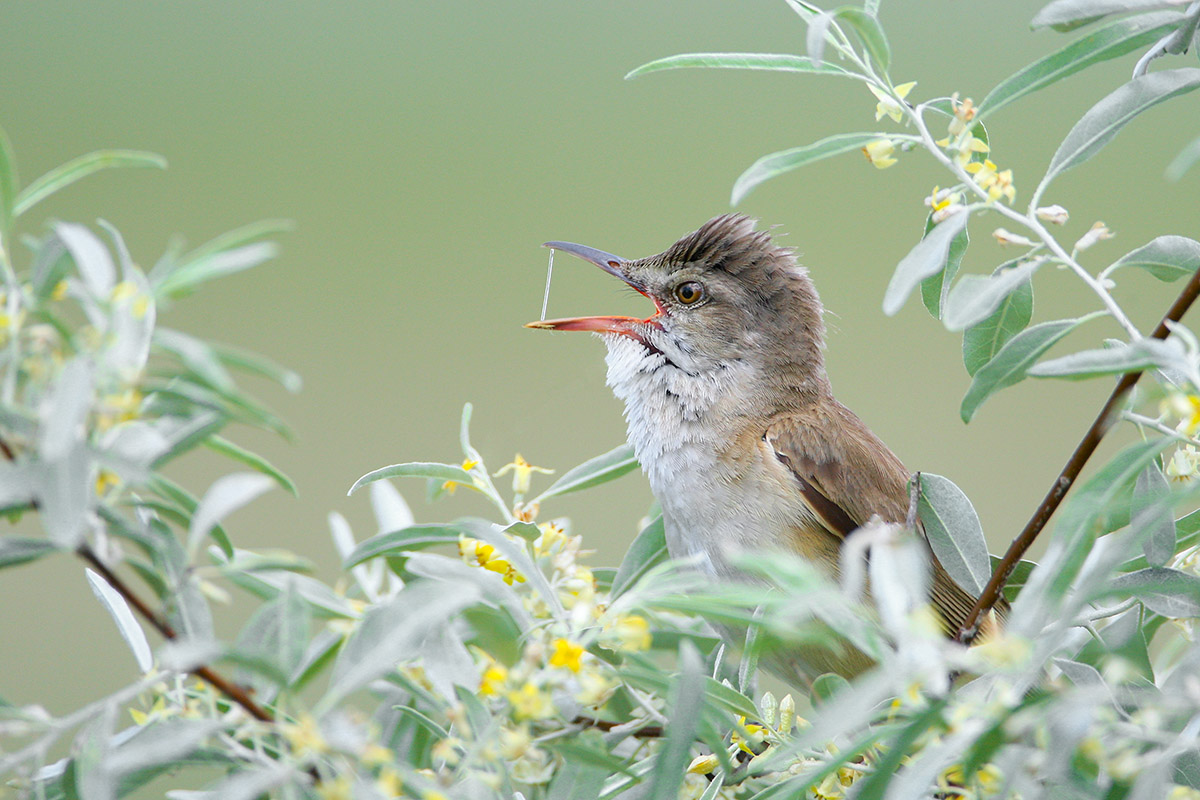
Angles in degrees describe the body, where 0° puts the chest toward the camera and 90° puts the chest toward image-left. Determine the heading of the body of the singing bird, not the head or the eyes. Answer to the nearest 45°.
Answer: approximately 90°
